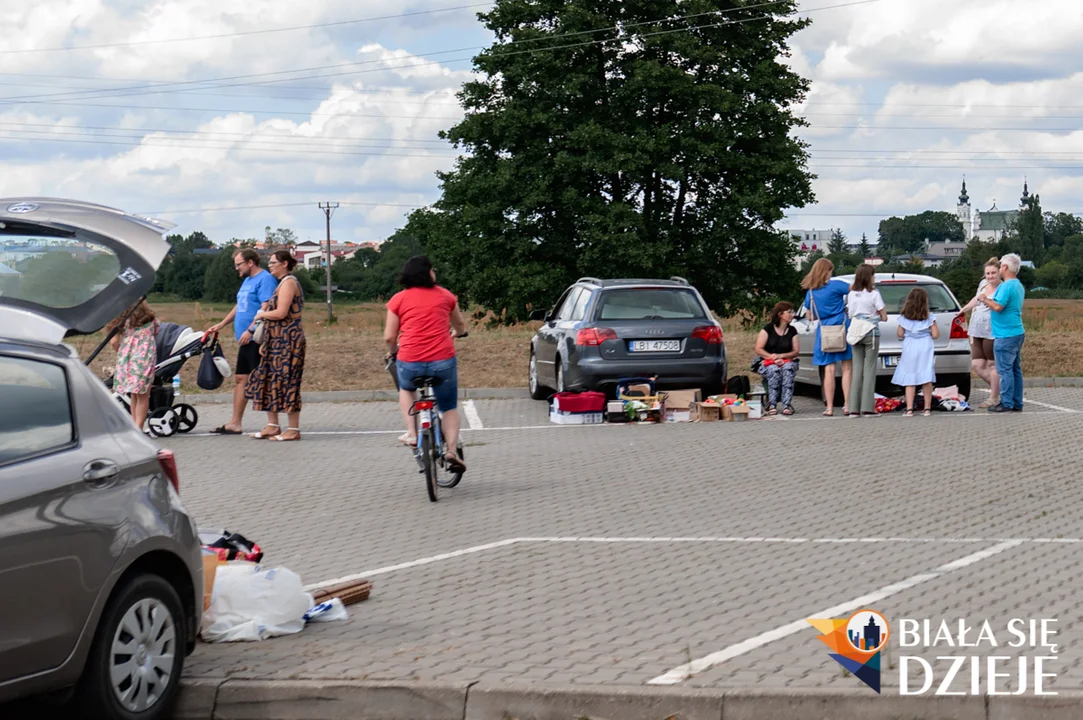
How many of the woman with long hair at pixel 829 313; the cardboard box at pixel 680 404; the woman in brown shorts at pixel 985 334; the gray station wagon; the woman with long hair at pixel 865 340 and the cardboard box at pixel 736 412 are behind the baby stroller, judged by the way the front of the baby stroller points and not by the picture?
6

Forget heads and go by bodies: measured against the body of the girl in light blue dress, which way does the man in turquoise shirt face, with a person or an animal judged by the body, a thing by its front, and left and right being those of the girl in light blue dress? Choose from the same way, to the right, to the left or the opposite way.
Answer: to the left

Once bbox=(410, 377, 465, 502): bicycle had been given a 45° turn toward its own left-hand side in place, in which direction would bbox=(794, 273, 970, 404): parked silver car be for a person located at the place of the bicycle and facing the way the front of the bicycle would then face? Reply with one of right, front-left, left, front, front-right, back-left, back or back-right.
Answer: right

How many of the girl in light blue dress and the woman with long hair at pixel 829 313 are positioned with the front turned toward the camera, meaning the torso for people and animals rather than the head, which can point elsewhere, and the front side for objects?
0

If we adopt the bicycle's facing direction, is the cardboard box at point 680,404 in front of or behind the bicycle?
in front

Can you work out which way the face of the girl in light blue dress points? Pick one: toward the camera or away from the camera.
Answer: away from the camera

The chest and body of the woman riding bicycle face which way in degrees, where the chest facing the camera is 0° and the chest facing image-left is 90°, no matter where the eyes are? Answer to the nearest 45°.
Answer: approximately 180°

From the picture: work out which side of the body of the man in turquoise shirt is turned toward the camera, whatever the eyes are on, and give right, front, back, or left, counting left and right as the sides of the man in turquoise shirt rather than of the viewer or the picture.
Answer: left

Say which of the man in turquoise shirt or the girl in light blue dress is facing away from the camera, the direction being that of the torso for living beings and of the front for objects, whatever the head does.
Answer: the girl in light blue dress

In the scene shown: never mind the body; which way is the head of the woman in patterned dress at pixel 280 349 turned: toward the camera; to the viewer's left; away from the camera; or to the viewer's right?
to the viewer's left

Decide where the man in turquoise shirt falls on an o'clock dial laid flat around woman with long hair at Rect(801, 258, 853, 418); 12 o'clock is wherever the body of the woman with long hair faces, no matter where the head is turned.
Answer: The man in turquoise shirt is roughly at 3 o'clock from the woman with long hair.

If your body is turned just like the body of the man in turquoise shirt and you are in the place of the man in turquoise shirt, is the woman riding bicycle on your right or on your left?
on your left

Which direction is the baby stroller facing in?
to the viewer's left

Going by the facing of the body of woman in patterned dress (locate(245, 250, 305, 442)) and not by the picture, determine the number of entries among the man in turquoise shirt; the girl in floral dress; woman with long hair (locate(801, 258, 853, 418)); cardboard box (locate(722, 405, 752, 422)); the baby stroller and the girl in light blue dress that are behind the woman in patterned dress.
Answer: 4
